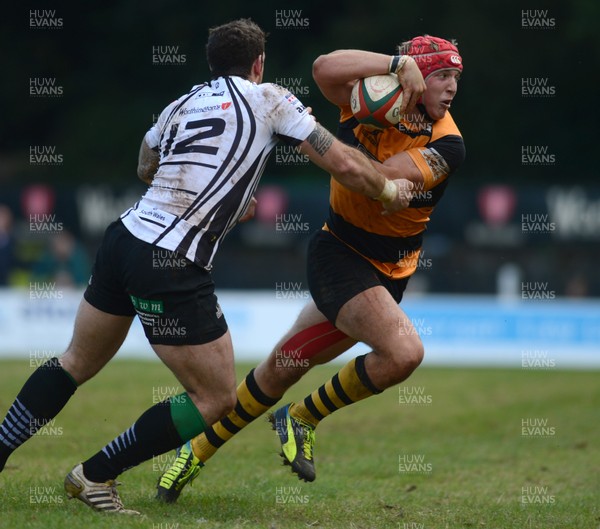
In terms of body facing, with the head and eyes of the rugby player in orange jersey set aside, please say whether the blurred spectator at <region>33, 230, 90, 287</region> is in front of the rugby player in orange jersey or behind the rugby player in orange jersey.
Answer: behind

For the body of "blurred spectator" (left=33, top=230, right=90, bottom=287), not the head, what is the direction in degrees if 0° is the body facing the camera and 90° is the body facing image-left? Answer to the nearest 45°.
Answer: approximately 0°

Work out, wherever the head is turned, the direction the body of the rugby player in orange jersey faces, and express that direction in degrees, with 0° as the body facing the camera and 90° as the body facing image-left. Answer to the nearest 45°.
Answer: approximately 315°

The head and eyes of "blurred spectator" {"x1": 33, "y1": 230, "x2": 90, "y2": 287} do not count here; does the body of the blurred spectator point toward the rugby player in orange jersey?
yes
